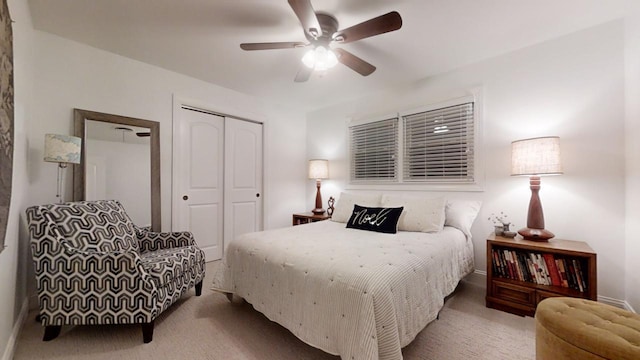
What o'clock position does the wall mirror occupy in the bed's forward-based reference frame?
The wall mirror is roughly at 2 o'clock from the bed.

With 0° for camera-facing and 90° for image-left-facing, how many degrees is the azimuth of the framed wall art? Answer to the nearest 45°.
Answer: approximately 270°

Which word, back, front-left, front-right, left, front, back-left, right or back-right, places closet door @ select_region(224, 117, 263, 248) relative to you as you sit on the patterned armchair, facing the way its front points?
left

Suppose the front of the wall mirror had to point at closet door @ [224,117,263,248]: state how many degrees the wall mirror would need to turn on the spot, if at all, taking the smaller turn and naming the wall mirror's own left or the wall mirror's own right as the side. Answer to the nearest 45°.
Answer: approximately 45° to the wall mirror's own left

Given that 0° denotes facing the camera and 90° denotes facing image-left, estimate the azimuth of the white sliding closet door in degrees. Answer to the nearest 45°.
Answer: approximately 315°

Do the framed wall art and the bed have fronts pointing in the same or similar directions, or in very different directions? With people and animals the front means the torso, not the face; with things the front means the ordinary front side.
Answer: very different directions

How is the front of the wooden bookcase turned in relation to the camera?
facing the viewer and to the left of the viewer

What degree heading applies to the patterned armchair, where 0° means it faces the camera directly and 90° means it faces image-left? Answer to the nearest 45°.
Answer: approximately 315°

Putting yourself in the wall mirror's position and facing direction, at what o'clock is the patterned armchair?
The patterned armchair is roughly at 12 o'clock from the wall mirror.

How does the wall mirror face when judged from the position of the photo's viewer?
facing the viewer and to the right of the viewer
